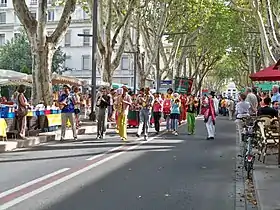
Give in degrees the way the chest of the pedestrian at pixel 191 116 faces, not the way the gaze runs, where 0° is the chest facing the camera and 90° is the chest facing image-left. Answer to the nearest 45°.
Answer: approximately 0°

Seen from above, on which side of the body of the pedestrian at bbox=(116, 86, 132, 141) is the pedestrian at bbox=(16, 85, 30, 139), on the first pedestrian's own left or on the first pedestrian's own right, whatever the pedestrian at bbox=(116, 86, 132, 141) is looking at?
on the first pedestrian's own right

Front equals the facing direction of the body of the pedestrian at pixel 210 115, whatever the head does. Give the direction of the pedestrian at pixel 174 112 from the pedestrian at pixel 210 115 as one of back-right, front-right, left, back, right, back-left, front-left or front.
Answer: front-right
